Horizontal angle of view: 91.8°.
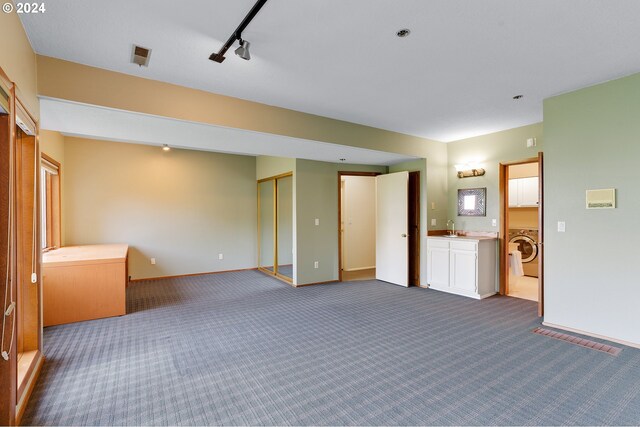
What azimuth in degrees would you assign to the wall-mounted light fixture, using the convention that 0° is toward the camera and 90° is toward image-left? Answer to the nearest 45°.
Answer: approximately 45°

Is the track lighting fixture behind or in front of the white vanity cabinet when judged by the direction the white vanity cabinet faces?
in front

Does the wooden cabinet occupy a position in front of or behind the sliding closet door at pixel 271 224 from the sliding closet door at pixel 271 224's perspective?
in front

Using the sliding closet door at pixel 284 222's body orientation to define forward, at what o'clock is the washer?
The washer is roughly at 8 o'clock from the sliding closet door.

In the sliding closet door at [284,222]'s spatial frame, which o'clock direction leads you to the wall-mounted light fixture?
The wall-mounted light fixture is roughly at 9 o'clock from the sliding closet door.

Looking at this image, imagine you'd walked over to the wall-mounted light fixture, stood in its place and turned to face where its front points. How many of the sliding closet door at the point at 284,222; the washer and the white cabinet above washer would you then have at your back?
2

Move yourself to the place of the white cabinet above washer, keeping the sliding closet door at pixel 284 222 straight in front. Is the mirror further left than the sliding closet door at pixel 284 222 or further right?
left

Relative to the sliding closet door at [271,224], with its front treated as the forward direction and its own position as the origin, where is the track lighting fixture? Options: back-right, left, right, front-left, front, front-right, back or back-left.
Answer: front-left

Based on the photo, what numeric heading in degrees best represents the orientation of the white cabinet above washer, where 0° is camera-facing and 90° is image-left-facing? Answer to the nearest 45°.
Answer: approximately 45°

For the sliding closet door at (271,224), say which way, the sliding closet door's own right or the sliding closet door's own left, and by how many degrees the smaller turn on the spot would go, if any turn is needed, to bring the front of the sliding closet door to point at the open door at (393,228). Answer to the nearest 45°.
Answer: approximately 90° to the sliding closet door's own left
